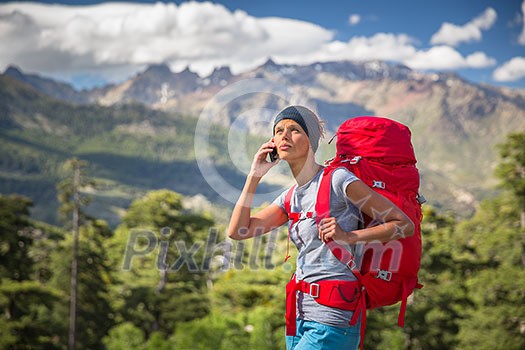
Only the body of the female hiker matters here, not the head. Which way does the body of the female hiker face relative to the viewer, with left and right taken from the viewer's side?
facing the viewer and to the left of the viewer
